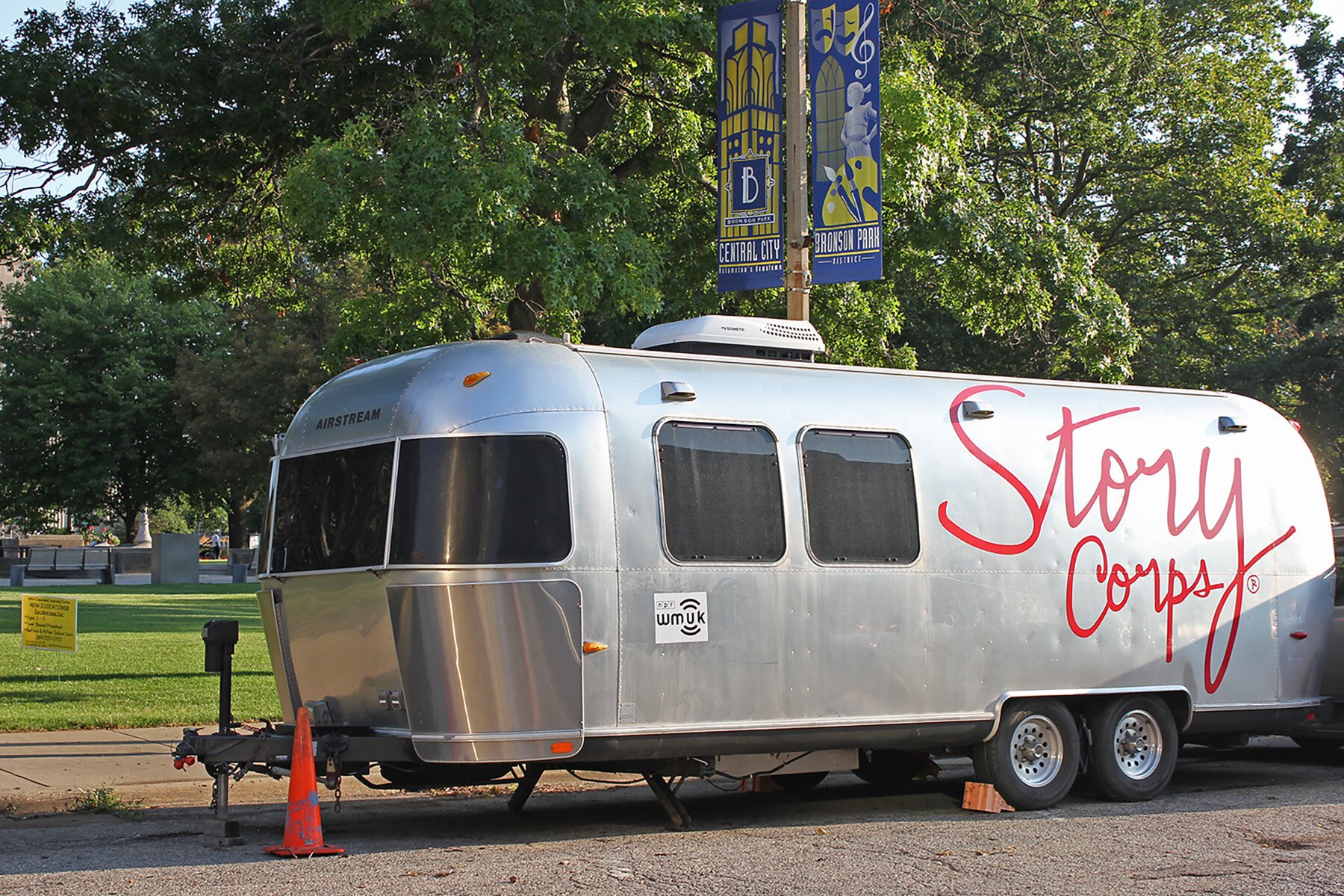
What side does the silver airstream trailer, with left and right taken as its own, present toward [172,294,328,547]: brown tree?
right

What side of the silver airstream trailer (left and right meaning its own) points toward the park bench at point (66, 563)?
right

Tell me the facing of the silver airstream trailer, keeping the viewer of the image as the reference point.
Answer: facing the viewer and to the left of the viewer

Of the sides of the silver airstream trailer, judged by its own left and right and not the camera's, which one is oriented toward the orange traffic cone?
front
